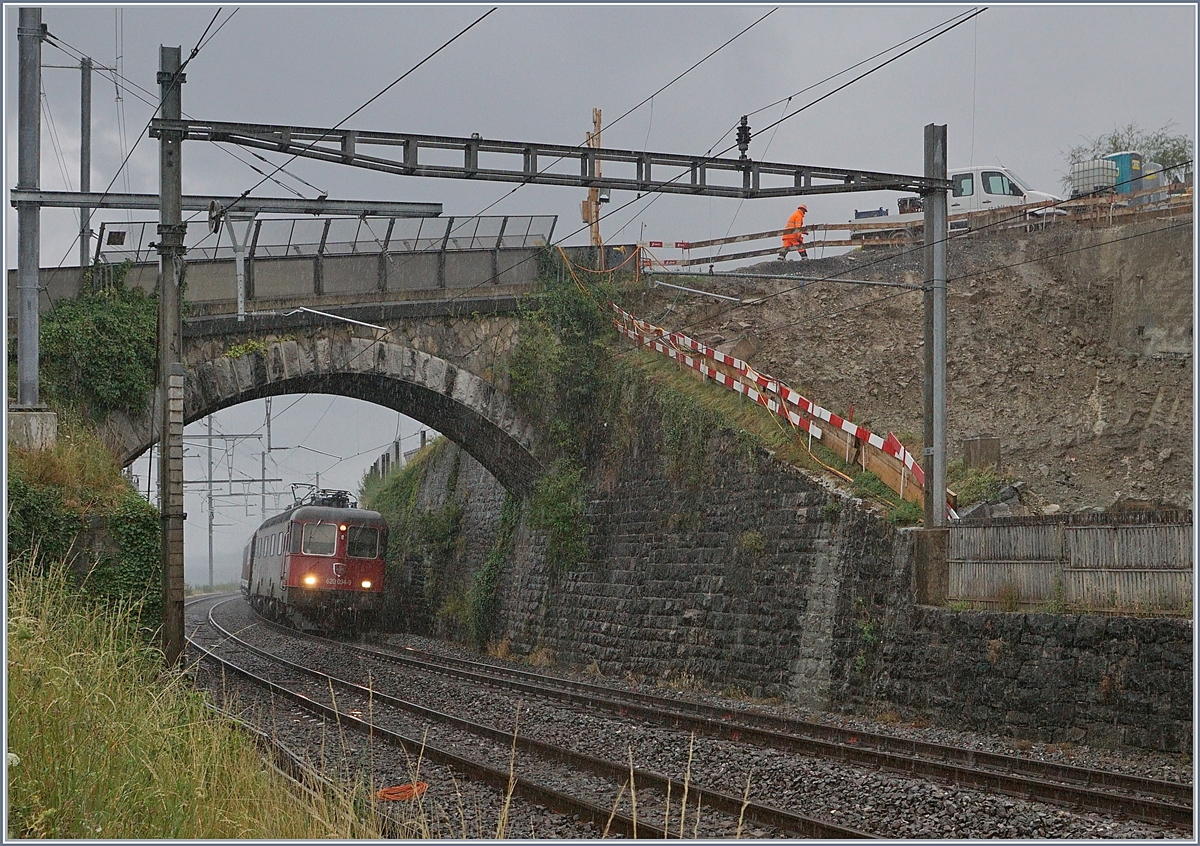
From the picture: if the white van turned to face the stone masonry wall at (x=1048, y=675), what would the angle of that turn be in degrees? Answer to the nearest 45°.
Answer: approximately 90° to its right

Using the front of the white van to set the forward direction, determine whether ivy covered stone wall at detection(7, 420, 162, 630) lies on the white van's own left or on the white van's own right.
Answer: on the white van's own right

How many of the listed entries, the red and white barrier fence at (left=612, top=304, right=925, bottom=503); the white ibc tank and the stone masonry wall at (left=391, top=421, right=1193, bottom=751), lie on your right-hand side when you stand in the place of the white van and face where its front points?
2

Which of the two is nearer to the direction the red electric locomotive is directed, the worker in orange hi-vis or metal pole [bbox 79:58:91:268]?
the worker in orange hi-vis

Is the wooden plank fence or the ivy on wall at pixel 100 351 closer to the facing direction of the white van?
the wooden plank fence

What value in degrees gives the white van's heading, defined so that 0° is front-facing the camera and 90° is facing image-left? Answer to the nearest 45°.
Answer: approximately 270°

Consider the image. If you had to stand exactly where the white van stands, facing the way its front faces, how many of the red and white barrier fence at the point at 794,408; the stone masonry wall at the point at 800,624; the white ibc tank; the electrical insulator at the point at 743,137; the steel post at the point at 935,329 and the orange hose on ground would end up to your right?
5

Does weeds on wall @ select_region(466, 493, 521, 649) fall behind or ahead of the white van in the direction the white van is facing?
behind

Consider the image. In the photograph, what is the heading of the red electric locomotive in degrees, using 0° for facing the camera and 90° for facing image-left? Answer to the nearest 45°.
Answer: approximately 315°

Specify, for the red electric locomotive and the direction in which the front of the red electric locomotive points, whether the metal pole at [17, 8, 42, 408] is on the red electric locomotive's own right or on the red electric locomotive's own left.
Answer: on the red electric locomotive's own right

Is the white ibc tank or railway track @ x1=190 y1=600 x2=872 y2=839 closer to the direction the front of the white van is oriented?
the white ibc tank
